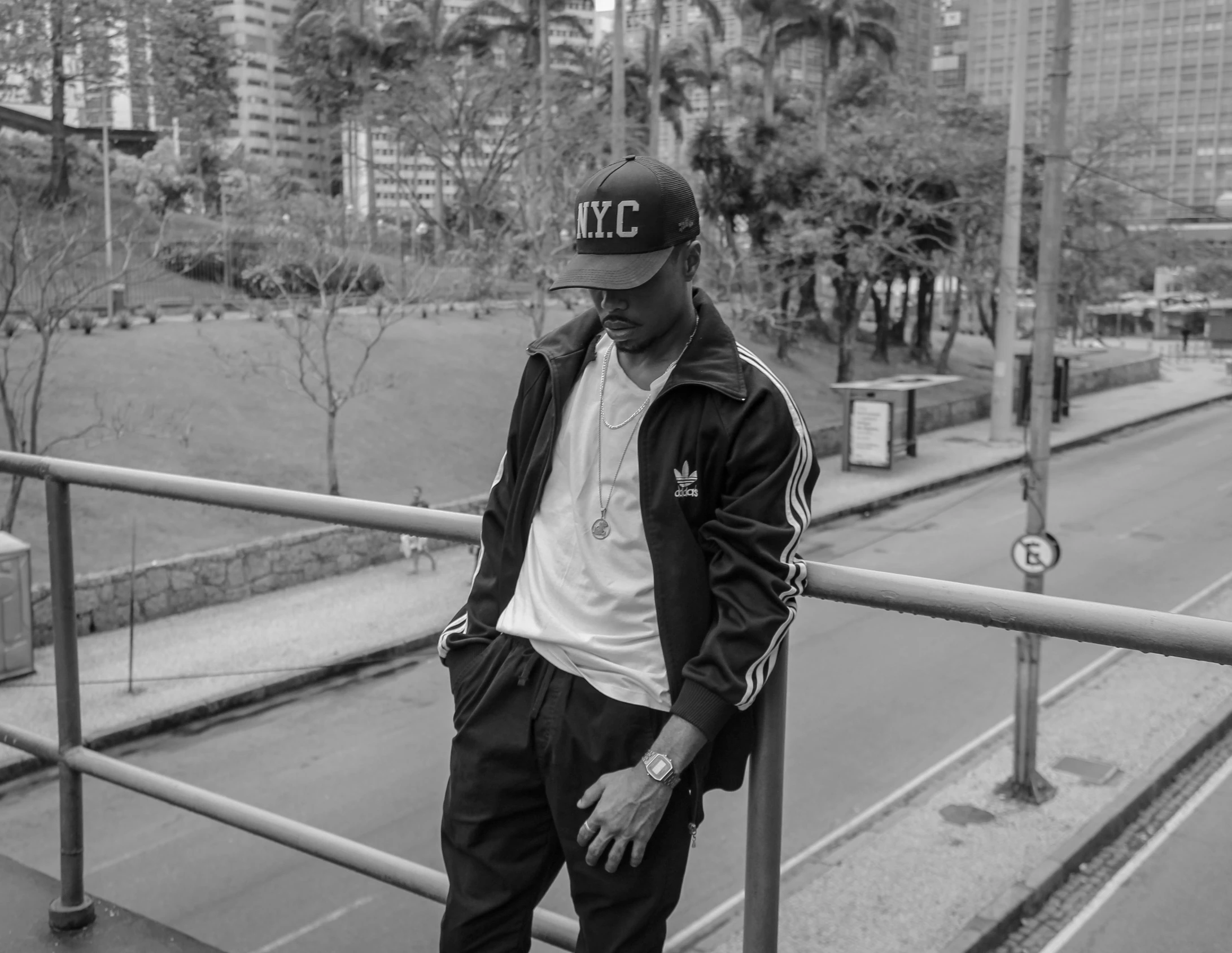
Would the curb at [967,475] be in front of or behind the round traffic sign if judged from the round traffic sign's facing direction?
behind

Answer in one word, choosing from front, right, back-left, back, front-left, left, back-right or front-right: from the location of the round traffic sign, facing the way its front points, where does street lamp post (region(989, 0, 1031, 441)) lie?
back

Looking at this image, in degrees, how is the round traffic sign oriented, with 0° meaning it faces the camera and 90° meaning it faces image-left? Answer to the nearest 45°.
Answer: approximately 0°

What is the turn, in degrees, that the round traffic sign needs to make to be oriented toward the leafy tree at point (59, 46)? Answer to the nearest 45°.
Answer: approximately 135° to its right

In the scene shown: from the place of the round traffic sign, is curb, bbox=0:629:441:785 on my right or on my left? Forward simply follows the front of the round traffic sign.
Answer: on my right

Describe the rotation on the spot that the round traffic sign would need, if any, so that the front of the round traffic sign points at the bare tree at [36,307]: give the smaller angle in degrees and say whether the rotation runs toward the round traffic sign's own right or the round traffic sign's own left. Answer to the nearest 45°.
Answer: approximately 90° to the round traffic sign's own right

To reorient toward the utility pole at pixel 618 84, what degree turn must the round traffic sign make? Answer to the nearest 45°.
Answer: approximately 135° to its right

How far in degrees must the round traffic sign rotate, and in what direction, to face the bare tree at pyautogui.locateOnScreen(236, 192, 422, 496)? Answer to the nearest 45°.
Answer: approximately 135° to its right

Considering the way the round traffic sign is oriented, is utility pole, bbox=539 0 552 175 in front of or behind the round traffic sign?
behind
